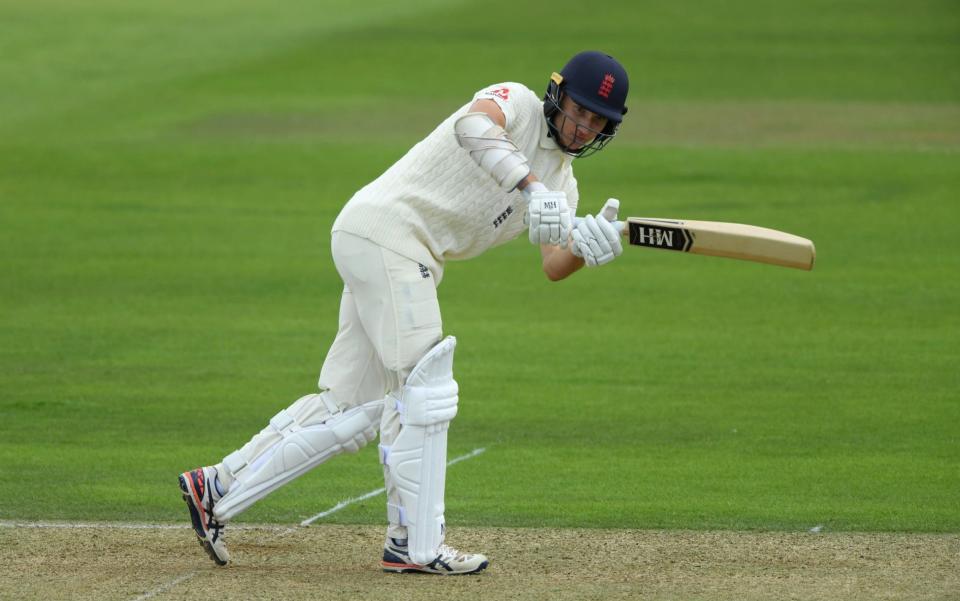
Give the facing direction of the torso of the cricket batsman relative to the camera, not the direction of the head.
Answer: to the viewer's right
